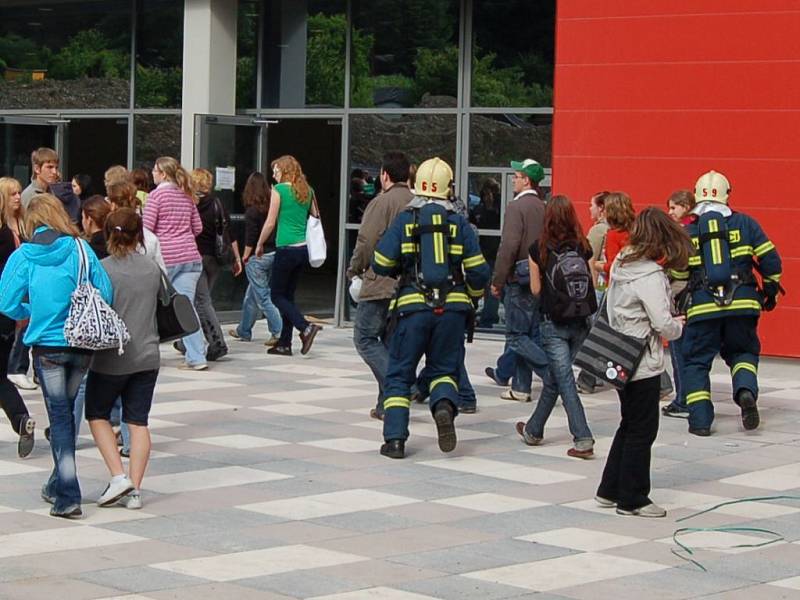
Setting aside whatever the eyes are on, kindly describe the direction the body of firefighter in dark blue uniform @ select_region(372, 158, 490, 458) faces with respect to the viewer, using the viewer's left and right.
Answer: facing away from the viewer

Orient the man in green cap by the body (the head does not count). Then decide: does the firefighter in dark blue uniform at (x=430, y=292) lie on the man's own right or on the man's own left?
on the man's own left

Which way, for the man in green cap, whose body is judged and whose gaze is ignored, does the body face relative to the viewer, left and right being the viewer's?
facing to the left of the viewer

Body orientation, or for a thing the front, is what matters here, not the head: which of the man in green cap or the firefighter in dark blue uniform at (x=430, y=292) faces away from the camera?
the firefighter in dark blue uniform

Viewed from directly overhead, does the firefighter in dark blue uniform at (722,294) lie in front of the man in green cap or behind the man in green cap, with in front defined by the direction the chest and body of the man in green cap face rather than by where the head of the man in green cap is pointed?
behind

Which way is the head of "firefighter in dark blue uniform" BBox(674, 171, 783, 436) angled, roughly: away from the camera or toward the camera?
away from the camera

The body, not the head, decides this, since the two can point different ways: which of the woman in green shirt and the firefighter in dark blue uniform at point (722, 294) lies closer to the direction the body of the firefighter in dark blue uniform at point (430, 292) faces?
the woman in green shirt

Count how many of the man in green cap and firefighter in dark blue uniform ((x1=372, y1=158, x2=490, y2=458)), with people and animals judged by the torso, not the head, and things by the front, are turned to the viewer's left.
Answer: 1

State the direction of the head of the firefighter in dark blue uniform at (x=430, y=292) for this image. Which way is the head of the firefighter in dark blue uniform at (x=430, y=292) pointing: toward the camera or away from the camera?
away from the camera

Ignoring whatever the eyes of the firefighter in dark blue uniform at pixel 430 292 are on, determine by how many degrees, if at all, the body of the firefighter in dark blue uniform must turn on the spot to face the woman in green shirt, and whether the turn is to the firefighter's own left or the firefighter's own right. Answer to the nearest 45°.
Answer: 0° — they already face them
